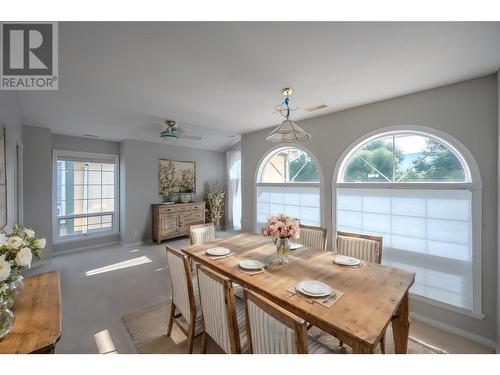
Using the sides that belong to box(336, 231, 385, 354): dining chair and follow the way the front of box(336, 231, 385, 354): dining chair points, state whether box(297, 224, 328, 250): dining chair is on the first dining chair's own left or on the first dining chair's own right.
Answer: on the first dining chair's own right

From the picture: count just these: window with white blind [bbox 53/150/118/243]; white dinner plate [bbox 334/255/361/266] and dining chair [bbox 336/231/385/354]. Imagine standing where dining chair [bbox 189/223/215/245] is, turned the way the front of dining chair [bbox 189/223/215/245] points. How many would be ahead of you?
2

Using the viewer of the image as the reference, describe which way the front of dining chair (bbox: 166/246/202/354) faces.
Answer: facing away from the viewer and to the right of the viewer

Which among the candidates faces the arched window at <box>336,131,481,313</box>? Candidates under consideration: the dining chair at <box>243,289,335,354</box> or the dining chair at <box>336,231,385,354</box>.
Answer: the dining chair at <box>243,289,335,354</box>

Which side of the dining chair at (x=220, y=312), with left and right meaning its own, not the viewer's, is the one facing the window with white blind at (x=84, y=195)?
left

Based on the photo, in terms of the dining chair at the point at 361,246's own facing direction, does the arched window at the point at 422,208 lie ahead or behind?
behind

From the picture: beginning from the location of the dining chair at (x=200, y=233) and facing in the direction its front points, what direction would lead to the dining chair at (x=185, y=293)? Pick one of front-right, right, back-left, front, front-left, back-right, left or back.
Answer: front-right

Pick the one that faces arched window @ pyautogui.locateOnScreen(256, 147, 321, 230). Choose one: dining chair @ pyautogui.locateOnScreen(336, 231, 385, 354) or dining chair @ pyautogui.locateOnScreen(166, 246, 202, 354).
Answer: dining chair @ pyautogui.locateOnScreen(166, 246, 202, 354)

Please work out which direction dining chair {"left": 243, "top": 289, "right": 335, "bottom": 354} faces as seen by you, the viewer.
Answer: facing away from the viewer and to the right of the viewer

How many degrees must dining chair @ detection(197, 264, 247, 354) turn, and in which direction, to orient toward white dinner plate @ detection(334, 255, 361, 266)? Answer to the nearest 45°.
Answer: approximately 45° to its right

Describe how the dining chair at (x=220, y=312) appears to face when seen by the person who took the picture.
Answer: facing away from the viewer and to the right of the viewer

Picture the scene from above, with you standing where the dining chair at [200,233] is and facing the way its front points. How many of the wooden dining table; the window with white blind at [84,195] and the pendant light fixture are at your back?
1
